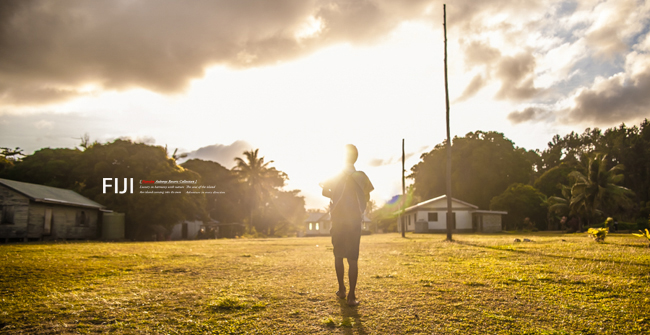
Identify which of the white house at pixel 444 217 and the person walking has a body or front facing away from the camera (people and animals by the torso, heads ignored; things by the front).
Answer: the person walking

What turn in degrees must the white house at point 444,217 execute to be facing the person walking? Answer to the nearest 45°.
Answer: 0° — it already faces them

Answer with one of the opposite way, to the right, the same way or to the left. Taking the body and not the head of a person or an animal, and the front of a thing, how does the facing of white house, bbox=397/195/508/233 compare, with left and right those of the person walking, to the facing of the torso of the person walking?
the opposite way

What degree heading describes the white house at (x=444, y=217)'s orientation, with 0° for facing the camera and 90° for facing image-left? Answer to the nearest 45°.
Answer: approximately 0°

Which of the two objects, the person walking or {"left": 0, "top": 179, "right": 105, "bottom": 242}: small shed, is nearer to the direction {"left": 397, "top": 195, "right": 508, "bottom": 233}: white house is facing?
the person walking

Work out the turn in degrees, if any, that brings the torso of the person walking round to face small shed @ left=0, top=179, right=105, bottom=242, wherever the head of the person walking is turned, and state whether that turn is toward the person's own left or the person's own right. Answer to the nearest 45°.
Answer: approximately 45° to the person's own left

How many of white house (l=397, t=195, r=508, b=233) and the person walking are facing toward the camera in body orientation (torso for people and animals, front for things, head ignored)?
1

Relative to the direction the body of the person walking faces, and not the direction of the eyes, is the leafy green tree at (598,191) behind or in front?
in front

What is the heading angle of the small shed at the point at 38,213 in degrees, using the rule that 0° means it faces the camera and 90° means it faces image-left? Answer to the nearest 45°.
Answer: approximately 315°

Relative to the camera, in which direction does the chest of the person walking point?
away from the camera
